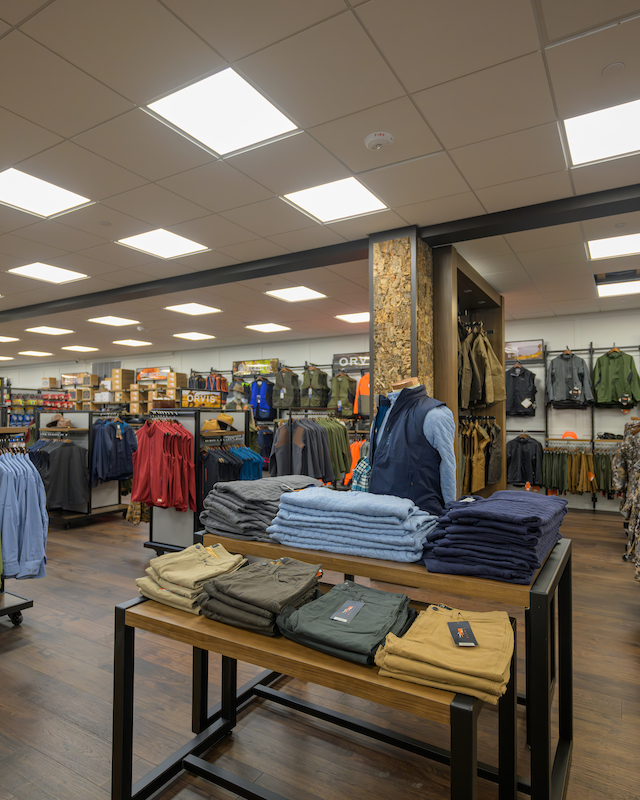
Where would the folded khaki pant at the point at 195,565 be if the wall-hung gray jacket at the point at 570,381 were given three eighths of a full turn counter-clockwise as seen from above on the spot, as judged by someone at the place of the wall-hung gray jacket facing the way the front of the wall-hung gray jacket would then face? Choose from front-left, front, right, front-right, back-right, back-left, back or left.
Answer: back-right

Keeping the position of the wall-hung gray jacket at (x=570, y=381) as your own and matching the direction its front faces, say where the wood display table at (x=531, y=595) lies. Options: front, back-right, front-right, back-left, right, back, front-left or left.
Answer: front

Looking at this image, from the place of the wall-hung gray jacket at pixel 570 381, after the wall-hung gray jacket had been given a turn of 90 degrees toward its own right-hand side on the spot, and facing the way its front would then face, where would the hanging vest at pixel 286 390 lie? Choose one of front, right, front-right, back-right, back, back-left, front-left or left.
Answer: front

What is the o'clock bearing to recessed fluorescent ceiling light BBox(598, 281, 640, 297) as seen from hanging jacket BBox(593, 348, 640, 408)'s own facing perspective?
The recessed fluorescent ceiling light is roughly at 12 o'clock from the hanging jacket.

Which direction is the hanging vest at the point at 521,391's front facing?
toward the camera

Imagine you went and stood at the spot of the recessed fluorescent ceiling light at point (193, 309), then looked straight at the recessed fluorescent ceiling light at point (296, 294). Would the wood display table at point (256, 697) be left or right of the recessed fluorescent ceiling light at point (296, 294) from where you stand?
right

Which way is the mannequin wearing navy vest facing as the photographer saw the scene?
facing the viewer and to the left of the viewer

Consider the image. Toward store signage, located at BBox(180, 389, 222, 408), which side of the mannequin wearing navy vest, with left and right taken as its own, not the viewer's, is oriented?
right

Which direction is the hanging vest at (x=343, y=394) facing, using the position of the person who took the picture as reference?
facing the viewer

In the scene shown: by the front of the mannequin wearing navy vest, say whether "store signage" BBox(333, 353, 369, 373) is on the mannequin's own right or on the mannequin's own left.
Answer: on the mannequin's own right

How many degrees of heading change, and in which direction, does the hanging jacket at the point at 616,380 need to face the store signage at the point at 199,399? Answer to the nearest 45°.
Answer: approximately 45° to its right

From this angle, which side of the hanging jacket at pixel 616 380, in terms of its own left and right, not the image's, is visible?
front

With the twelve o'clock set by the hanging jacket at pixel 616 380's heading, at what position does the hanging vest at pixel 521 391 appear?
the hanging vest at pixel 521 391 is roughly at 3 o'clock from the hanging jacket at pixel 616 380.

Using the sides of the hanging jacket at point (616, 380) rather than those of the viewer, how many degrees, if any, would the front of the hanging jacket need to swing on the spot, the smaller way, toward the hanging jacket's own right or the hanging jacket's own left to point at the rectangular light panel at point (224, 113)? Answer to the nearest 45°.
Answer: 0° — it already faces it

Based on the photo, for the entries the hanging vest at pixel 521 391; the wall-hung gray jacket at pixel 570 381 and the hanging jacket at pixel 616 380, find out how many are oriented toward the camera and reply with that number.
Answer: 3

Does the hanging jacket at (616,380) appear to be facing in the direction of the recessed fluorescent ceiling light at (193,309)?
no
